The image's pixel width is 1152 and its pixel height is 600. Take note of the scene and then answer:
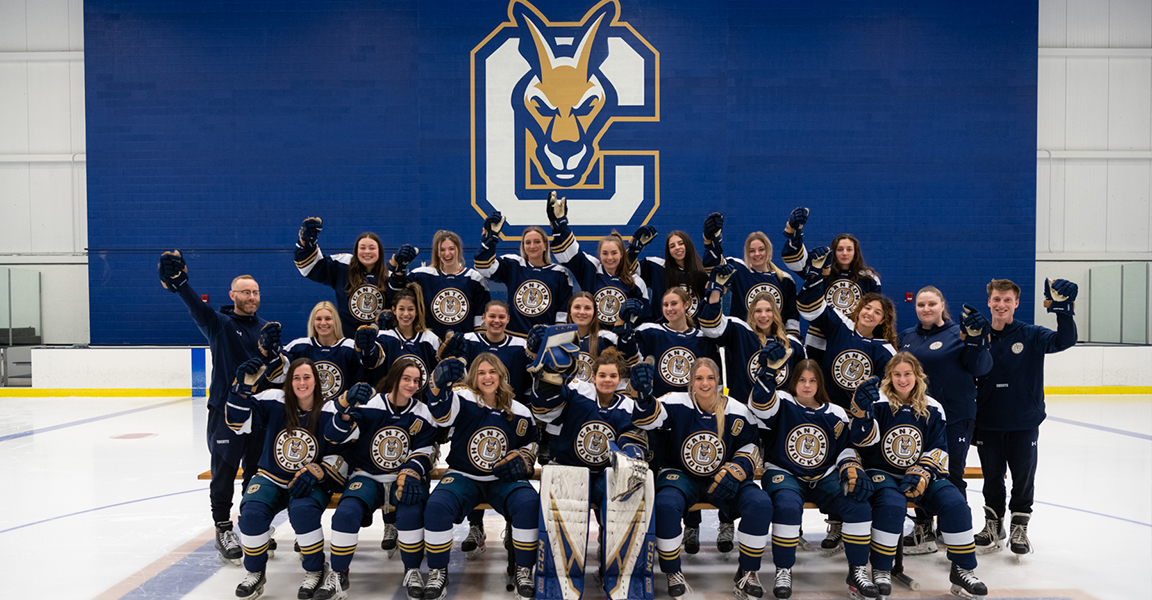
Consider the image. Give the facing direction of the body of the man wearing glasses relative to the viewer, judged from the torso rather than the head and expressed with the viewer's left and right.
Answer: facing the viewer and to the right of the viewer
